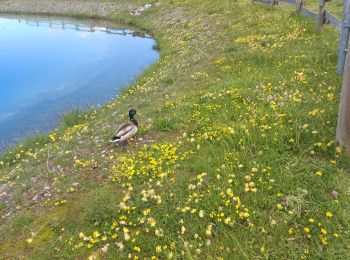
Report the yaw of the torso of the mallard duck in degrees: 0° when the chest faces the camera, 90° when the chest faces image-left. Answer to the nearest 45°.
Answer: approximately 225°

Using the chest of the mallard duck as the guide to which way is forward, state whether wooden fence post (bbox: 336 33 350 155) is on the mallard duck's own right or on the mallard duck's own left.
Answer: on the mallard duck's own right

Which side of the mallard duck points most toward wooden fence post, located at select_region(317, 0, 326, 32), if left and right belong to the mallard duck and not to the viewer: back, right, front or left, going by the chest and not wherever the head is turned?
front

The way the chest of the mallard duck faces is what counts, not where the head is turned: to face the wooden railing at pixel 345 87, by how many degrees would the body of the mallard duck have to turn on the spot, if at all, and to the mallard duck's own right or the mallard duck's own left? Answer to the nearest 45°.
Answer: approximately 90° to the mallard duck's own right

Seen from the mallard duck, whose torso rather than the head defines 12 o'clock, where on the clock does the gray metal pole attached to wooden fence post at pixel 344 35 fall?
The gray metal pole attached to wooden fence post is roughly at 2 o'clock from the mallard duck.
